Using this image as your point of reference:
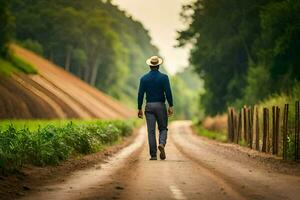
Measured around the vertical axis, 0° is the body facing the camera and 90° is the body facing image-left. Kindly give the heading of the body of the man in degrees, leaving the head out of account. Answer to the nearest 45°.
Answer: approximately 180°
